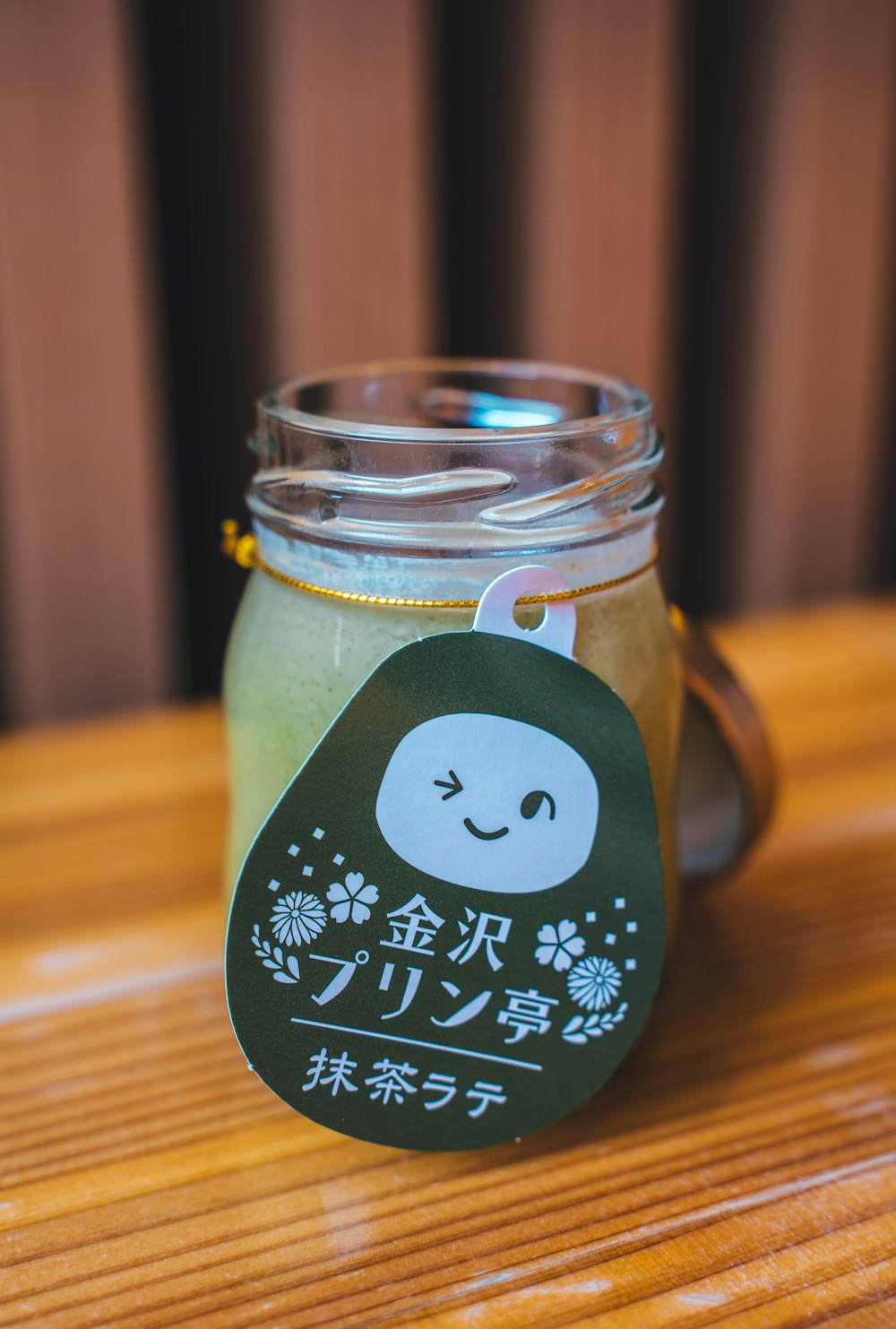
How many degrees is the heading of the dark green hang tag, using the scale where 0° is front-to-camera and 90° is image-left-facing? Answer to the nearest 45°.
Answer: approximately 0°
